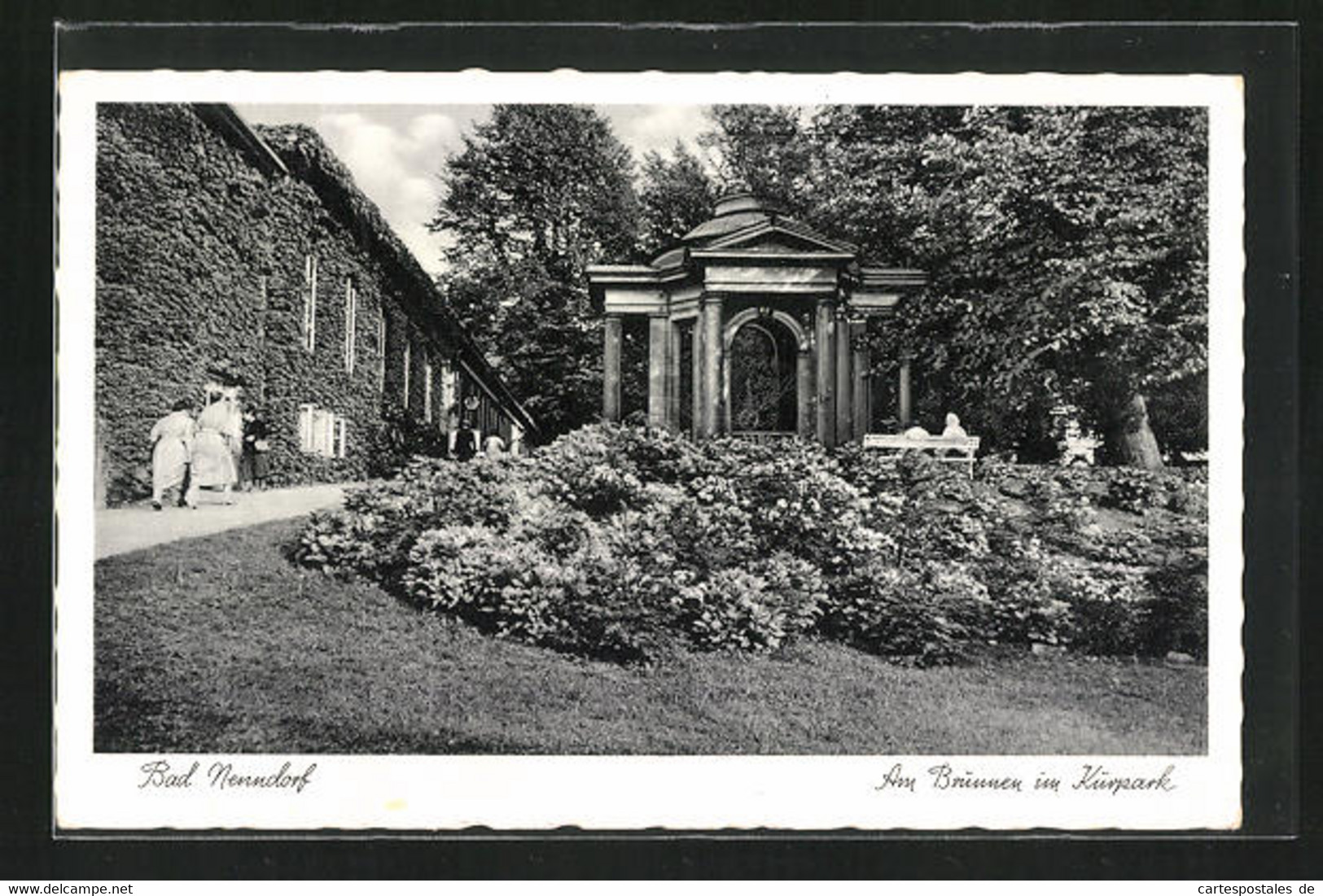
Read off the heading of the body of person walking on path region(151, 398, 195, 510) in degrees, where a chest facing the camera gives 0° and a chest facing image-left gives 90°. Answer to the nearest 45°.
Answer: approximately 225°

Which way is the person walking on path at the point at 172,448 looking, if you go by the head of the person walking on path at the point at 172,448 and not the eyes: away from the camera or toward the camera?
away from the camera

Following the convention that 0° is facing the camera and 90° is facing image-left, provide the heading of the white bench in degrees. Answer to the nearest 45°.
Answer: approximately 180°

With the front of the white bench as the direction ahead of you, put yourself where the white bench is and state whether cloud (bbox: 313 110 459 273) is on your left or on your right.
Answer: on your left

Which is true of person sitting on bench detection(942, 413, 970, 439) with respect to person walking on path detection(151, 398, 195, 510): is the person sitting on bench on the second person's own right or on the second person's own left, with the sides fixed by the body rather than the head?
on the second person's own right
